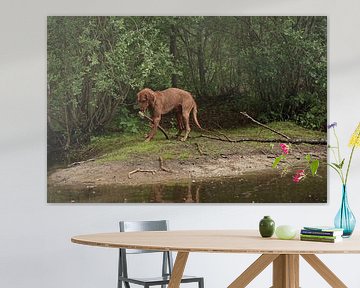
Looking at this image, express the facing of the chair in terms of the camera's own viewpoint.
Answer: facing the viewer and to the right of the viewer

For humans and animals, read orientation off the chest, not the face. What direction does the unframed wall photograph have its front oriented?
toward the camera

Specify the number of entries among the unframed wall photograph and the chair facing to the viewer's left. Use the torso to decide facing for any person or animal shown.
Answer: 0
